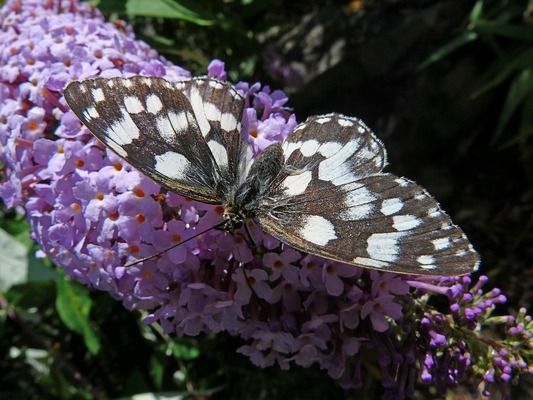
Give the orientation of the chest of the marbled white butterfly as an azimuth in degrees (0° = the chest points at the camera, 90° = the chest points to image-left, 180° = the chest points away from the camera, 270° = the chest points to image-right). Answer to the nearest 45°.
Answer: approximately 45°

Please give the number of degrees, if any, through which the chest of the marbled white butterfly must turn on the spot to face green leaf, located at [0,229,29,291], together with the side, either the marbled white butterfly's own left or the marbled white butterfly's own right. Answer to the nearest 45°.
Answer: approximately 90° to the marbled white butterfly's own right

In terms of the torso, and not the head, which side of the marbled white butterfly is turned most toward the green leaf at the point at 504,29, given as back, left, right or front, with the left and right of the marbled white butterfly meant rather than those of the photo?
back

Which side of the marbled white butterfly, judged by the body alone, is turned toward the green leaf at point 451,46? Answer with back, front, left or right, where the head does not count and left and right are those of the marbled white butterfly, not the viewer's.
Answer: back

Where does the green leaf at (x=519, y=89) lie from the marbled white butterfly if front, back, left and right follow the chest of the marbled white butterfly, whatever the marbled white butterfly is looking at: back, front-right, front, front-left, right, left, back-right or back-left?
back
